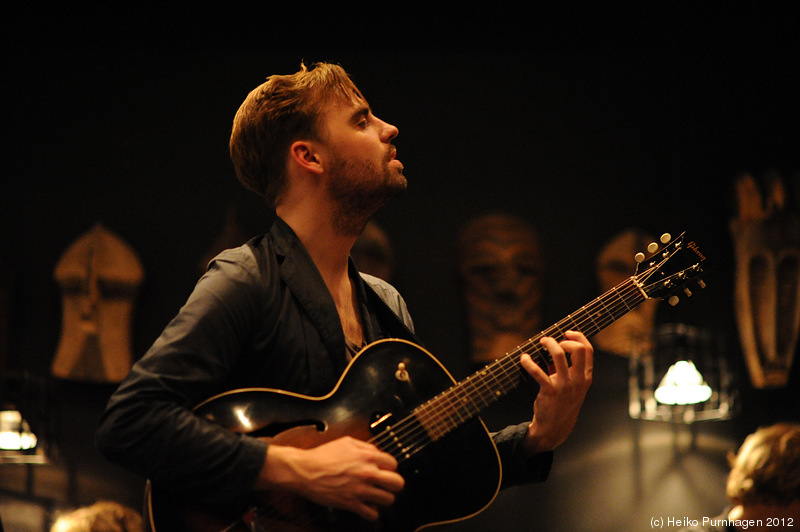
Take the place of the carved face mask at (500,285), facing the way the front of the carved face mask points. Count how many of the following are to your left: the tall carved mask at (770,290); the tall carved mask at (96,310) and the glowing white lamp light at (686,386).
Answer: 2

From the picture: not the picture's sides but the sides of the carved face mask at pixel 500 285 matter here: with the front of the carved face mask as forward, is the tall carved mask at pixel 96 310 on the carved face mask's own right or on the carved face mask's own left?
on the carved face mask's own right

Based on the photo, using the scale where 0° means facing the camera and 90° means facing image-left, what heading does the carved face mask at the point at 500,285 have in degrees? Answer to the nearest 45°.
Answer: approximately 0°

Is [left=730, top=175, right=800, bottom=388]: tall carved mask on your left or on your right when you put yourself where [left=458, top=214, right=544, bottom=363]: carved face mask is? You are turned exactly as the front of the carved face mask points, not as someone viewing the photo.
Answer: on your left

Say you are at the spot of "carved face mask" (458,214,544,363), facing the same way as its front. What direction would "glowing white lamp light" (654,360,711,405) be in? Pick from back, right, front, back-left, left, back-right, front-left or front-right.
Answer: left
